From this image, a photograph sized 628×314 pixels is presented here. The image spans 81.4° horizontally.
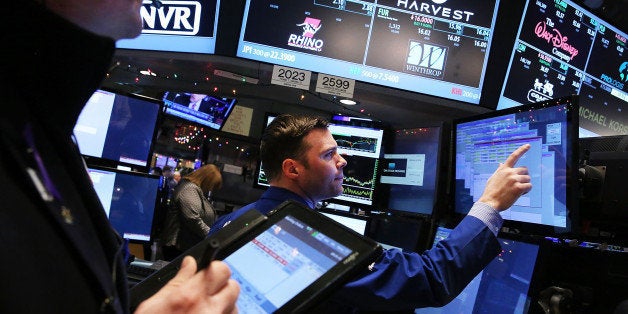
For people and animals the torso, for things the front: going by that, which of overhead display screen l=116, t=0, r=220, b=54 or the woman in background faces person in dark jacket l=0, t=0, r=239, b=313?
the overhead display screen

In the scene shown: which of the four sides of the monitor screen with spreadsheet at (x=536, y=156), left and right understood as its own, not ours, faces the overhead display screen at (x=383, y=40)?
right

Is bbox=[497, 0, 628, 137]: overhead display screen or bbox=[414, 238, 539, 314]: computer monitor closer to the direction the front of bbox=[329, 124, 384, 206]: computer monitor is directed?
the computer monitor

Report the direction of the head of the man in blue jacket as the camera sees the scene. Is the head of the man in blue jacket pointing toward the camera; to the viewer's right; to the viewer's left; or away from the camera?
to the viewer's right
